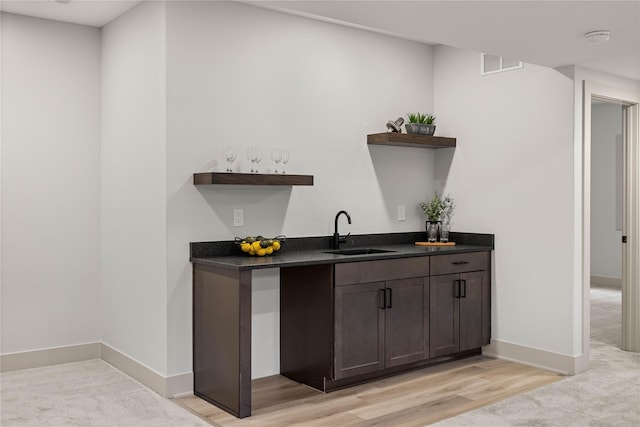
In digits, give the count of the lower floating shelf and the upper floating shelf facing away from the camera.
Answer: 0

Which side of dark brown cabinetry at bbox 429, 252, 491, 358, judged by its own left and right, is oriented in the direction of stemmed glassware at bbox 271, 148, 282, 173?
right

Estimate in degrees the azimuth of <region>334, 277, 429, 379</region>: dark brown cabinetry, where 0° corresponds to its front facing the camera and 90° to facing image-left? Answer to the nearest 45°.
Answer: approximately 315°

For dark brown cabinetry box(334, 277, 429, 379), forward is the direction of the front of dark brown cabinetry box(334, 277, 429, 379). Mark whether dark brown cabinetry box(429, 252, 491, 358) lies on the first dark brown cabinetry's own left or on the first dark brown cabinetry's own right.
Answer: on the first dark brown cabinetry's own left

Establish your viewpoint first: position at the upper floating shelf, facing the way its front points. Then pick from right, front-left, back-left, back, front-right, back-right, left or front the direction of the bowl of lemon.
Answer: right

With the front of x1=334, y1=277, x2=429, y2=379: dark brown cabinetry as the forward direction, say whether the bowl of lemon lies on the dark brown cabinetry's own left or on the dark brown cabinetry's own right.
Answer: on the dark brown cabinetry's own right
